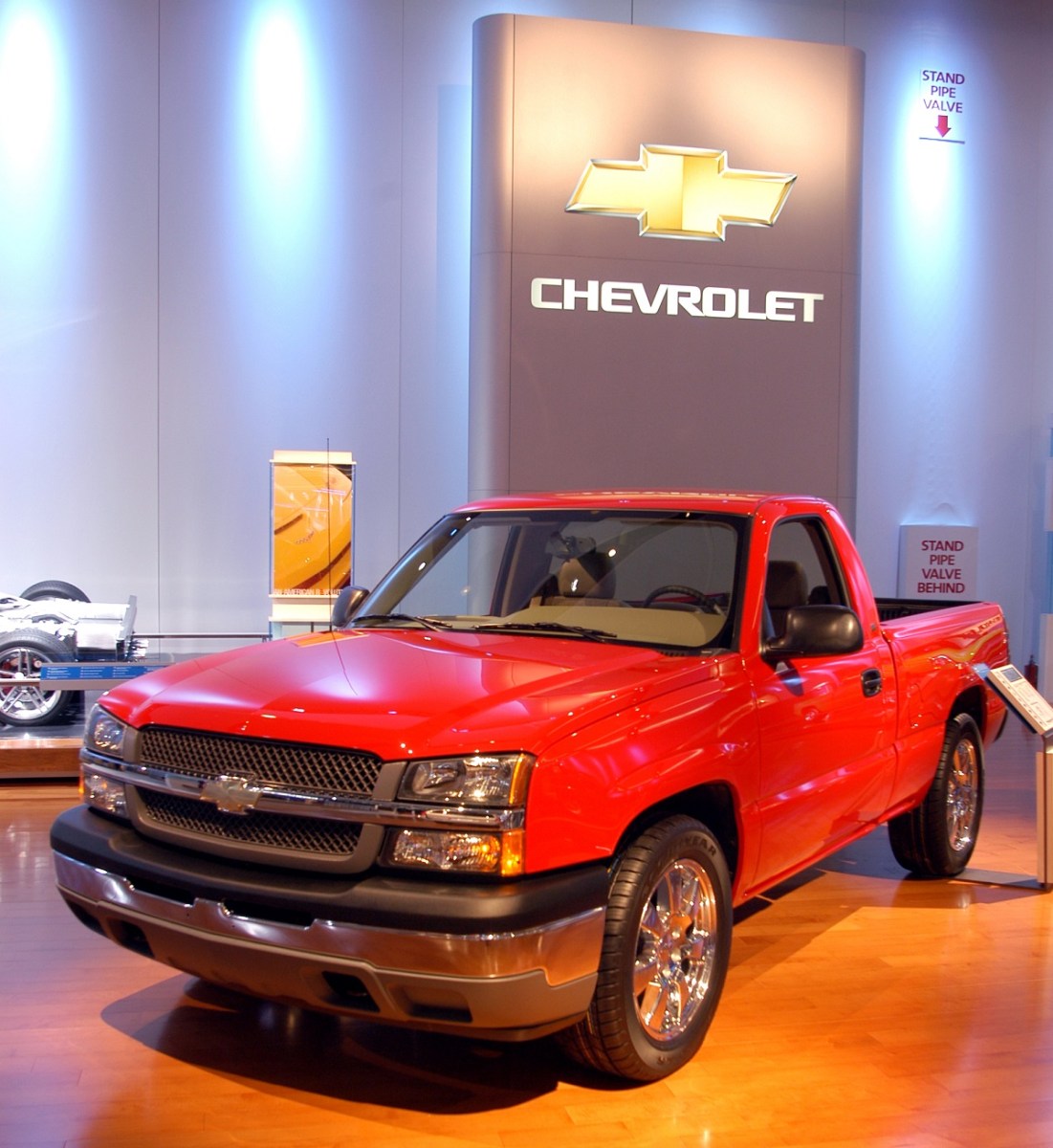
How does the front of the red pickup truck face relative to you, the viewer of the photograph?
facing the viewer and to the left of the viewer

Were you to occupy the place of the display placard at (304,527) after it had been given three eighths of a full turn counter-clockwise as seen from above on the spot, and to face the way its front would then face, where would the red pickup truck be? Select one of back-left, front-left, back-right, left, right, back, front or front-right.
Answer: back-right

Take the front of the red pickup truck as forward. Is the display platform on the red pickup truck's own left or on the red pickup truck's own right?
on the red pickup truck's own right

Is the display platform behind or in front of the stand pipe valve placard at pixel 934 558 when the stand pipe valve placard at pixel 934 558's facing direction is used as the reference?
in front

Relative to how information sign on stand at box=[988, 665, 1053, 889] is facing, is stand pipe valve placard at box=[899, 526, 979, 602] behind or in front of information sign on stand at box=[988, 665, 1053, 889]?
behind

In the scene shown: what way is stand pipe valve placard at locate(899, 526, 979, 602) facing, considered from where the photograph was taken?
facing the viewer

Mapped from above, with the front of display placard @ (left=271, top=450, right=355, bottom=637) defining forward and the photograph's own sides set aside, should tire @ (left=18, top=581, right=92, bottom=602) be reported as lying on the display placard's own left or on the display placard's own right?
on the display placard's own right

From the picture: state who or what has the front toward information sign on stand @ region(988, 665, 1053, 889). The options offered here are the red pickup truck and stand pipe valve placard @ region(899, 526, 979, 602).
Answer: the stand pipe valve placard

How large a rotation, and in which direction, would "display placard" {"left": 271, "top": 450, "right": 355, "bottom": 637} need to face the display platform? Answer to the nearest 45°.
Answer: approximately 45° to its right

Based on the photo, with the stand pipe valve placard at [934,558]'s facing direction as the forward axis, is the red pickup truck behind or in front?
in front
